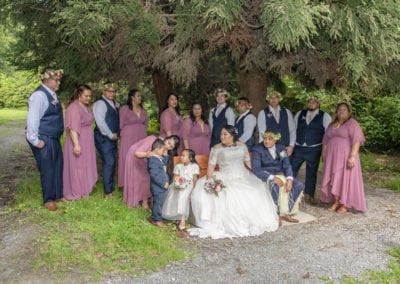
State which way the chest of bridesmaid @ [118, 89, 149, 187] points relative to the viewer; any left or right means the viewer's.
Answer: facing the viewer and to the right of the viewer

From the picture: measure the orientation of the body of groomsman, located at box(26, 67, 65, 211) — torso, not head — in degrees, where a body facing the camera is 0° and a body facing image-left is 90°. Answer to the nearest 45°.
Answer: approximately 315°

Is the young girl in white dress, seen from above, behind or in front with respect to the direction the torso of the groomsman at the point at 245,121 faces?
in front

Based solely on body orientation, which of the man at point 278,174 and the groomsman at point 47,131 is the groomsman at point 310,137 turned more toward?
the man

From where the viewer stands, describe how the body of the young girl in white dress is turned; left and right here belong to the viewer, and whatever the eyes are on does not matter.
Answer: facing the viewer and to the left of the viewer

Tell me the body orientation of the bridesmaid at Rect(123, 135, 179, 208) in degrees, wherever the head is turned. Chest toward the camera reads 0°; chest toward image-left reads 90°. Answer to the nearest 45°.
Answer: approximately 270°

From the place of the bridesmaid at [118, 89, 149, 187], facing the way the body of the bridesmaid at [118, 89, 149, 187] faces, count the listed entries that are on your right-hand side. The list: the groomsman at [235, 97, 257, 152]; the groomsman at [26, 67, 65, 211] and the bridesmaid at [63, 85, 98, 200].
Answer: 2

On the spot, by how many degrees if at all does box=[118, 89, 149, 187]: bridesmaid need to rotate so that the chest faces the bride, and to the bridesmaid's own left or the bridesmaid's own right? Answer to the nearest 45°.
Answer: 0° — they already face them

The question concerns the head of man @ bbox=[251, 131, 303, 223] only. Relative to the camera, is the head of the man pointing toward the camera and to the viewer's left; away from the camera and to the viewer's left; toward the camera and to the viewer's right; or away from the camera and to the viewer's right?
toward the camera and to the viewer's left

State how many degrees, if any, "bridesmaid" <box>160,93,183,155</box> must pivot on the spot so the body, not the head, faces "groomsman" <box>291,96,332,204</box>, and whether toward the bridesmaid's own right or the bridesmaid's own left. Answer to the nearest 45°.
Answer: approximately 45° to the bridesmaid's own left

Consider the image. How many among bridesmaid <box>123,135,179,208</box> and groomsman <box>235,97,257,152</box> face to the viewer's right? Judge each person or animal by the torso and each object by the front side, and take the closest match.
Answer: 1

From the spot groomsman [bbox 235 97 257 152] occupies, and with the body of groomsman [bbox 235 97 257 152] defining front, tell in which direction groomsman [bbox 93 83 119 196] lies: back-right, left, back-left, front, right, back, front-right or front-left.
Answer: front-right

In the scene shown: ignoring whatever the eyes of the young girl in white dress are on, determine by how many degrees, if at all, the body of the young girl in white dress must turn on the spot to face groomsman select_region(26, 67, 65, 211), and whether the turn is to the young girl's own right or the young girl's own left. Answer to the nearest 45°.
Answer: approximately 45° to the young girl's own right
